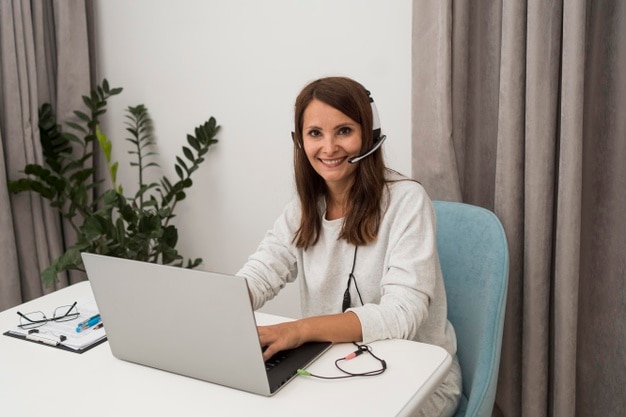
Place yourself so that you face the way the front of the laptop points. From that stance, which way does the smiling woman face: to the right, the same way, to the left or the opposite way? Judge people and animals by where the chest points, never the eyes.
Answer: the opposite way

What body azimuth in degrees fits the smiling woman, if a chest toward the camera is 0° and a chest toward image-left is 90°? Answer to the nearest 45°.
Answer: approximately 45°

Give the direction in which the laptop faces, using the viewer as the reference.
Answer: facing away from the viewer and to the right of the viewer

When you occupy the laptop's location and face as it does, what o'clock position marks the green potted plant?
The green potted plant is roughly at 10 o'clock from the laptop.
